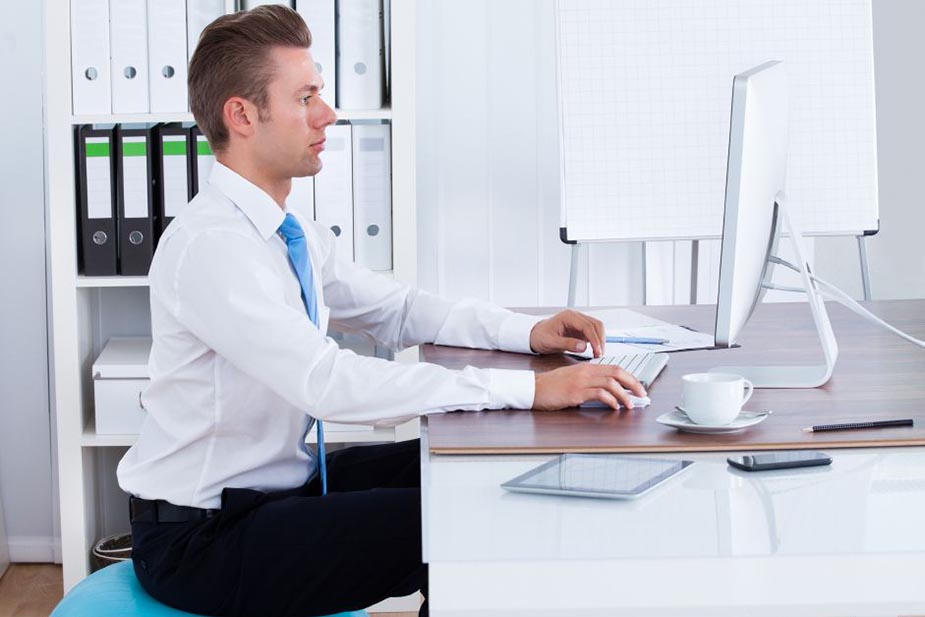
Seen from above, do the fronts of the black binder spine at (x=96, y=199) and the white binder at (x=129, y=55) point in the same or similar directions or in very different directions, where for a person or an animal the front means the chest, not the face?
same or similar directions

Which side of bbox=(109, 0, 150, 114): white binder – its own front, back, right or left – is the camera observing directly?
front

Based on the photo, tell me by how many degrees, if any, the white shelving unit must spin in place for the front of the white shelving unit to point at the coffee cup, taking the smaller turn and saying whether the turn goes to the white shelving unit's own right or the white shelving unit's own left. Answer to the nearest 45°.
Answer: approximately 45° to the white shelving unit's own left

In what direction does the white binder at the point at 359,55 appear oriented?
toward the camera

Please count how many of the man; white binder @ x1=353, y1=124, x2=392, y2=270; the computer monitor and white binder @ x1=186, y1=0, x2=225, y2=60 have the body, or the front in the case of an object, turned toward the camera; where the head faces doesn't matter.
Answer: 2

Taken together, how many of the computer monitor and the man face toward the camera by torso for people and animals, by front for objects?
0

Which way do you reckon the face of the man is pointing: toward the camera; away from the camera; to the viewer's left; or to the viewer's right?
to the viewer's right

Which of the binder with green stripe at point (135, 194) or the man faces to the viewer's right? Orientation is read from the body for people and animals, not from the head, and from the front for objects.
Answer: the man

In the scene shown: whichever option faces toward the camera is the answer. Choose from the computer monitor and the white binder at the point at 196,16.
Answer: the white binder

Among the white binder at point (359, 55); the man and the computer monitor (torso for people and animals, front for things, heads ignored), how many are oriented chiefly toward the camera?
1

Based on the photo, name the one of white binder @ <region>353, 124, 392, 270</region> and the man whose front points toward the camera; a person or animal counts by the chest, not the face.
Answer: the white binder

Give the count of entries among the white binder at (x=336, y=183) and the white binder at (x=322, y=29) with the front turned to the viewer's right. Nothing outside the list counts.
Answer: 0

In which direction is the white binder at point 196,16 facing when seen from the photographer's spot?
facing the viewer

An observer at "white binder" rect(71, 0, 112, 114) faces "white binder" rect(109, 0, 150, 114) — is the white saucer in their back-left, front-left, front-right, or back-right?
front-right
